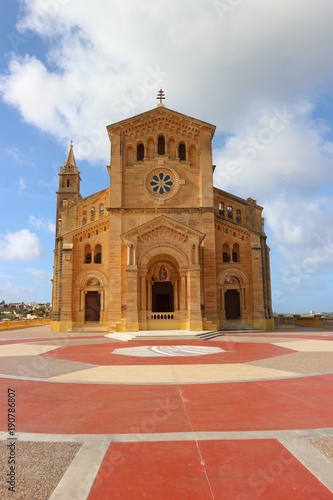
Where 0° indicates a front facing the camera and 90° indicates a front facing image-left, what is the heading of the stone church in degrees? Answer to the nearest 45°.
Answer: approximately 0°

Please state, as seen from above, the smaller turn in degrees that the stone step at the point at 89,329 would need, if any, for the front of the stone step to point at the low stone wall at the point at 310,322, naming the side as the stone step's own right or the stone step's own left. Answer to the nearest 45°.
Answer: approximately 90° to the stone step's own left

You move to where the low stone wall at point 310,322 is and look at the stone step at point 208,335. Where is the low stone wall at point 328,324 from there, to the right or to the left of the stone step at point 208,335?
left

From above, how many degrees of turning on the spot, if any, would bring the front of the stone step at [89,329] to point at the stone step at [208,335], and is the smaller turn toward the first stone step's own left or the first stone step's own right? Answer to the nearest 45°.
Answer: approximately 45° to the first stone step's own left

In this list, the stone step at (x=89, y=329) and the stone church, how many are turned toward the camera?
2

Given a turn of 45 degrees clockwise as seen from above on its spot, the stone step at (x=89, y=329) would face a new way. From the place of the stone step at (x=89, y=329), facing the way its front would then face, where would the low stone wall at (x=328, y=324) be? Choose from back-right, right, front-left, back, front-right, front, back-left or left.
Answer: back-left

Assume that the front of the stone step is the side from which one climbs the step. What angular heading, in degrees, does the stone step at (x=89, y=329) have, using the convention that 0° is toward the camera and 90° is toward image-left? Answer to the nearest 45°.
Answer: approximately 0°

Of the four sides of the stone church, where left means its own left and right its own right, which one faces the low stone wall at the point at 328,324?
left

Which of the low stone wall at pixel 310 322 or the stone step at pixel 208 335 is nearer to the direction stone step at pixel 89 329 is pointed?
the stone step
